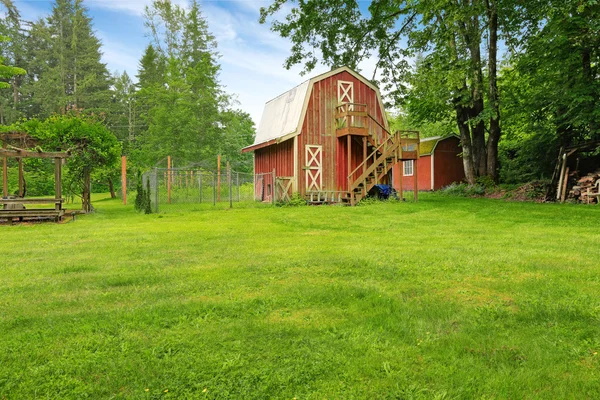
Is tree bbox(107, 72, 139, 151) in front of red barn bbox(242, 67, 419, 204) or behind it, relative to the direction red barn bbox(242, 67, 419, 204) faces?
behind

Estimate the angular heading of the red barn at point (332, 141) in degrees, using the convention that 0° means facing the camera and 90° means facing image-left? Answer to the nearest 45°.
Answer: approximately 315°

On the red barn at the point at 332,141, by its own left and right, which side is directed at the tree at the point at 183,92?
back

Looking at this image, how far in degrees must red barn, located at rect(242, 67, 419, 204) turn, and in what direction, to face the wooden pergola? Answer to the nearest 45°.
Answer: approximately 90° to its right

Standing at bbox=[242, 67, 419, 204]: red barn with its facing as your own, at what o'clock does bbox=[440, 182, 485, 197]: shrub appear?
The shrub is roughly at 10 o'clock from the red barn.

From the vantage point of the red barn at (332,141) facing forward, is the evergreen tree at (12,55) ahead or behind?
behind

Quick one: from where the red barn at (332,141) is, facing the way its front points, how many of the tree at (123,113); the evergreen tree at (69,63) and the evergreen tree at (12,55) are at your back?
3

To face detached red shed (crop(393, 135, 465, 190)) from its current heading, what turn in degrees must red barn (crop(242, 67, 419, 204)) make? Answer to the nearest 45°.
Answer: approximately 90° to its left

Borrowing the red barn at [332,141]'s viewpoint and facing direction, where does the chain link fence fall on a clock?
The chain link fence is roughly at 4 o'clock from the red barn.
